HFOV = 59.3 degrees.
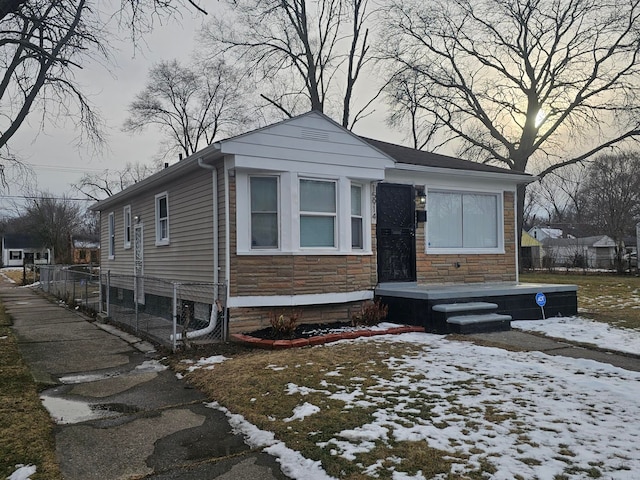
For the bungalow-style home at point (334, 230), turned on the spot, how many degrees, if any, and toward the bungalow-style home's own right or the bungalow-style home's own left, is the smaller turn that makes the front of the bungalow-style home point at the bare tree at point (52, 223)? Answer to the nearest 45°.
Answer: approximately 180°

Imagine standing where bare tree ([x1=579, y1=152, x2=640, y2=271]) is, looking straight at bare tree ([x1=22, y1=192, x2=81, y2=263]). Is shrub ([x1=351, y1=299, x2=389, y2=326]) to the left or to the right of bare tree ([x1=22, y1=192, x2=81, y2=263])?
left

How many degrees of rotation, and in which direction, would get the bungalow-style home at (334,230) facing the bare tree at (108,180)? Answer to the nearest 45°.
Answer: approximately 180°

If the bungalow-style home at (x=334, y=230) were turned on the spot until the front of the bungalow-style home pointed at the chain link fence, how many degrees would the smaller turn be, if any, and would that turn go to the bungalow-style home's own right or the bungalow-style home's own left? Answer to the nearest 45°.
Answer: approximately 135° to the bungalow-style home's own right

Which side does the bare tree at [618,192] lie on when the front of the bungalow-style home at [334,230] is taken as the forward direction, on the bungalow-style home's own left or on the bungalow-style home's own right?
on the bungalow-style home's own left

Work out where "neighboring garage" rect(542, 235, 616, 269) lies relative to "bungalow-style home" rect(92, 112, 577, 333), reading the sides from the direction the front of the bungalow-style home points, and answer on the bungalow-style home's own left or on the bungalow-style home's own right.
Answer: on the bungalow-style home's own left

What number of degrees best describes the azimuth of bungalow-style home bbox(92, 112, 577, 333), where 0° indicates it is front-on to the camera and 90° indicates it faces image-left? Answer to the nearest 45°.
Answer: approximately 315°
